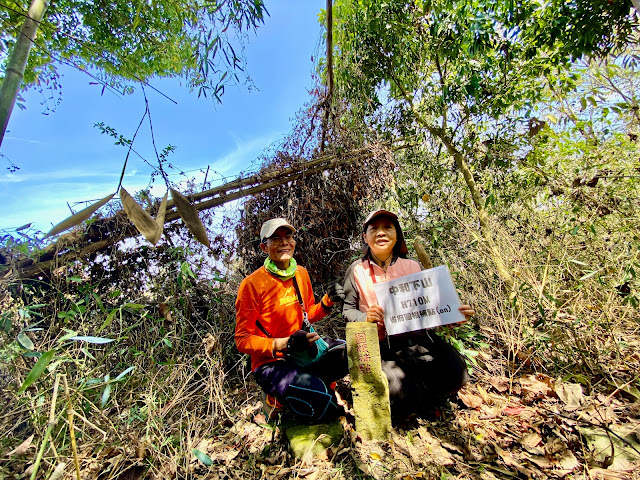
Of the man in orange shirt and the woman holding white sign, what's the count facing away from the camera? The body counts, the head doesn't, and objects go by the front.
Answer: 0

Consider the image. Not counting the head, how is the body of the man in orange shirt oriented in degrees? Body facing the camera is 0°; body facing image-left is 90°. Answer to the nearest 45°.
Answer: approximately 315°

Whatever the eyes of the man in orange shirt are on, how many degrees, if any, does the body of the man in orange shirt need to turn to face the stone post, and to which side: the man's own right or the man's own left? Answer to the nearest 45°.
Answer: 0° — they already face it

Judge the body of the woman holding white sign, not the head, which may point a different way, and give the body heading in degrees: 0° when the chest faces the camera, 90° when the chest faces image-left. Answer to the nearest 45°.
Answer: approximately 0°

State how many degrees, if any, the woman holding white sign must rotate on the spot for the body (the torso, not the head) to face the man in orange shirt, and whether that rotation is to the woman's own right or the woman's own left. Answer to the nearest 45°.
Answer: approximately 90° to the woman's own right
